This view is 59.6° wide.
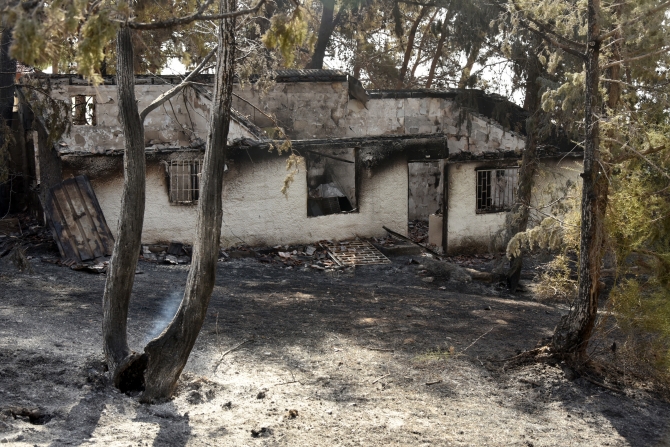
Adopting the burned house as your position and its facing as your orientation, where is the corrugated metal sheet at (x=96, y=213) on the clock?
The corrugated metal sheet is roughly at 2 o'clock from the burned house.

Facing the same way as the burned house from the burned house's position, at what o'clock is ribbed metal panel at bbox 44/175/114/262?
The ribbed metal panel is roughly at 2 o'clock from the burned house.

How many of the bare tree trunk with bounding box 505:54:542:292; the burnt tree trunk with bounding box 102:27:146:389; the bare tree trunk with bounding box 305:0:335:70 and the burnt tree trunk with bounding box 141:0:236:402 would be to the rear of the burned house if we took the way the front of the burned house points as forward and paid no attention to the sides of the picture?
1

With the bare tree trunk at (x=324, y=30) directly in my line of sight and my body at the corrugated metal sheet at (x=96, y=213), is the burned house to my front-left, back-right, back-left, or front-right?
front-right

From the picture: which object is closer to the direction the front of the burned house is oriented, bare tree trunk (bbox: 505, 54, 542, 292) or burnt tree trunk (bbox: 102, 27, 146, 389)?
the burnt tree trunk

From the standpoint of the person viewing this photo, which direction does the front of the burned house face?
facing the viewer

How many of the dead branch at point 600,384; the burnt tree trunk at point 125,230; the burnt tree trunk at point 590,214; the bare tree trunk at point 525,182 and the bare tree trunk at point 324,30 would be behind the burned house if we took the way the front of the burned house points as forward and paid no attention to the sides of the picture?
1

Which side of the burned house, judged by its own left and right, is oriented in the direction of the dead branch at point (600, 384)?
front

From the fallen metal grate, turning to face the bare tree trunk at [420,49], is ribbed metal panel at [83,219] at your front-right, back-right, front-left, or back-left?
back-left

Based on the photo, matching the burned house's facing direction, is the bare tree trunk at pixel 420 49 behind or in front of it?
behind

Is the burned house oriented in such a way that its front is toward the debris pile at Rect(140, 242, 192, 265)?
no

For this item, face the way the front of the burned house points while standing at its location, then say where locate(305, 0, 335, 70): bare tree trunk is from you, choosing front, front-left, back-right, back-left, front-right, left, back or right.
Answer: back

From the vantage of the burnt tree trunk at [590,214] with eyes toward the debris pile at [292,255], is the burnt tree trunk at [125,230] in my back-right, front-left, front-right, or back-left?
front-left

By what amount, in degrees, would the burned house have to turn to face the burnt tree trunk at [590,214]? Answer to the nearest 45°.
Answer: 0° — it already faces it

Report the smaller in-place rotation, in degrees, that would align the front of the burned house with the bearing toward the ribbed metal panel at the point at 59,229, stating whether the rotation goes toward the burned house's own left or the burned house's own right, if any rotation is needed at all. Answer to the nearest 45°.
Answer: approximately 45° to the burned house's own right

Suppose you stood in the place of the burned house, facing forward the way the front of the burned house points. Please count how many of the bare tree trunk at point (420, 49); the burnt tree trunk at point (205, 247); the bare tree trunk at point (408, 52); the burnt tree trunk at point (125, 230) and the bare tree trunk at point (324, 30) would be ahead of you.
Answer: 2

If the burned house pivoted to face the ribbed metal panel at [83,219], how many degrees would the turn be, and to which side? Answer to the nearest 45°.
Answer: approximately 45° to its right

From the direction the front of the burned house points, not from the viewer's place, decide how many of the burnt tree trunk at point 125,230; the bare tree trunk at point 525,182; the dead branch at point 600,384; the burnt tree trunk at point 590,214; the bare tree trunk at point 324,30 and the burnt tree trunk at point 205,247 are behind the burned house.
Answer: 1

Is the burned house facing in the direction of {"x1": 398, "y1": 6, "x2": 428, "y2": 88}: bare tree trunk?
no

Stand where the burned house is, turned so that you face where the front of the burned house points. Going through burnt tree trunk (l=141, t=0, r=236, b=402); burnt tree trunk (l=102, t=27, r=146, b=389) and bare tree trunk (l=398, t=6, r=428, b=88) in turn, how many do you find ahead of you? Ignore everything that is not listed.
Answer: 2
